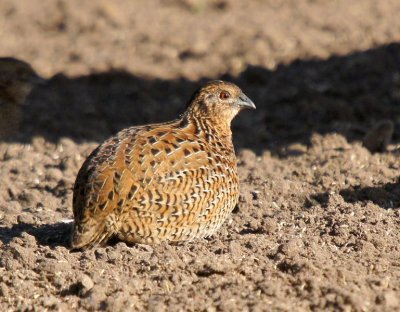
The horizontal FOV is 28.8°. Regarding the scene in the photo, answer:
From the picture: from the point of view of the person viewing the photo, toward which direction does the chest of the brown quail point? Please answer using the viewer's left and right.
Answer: facing to the right of the viewer
